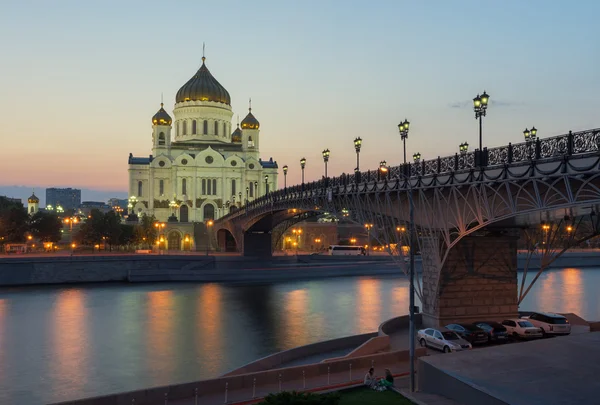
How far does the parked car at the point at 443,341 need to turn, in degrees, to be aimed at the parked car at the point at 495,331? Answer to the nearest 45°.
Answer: approximately 90° to its left

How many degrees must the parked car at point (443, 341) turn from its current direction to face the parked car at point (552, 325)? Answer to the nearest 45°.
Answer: approximately 90° to its left

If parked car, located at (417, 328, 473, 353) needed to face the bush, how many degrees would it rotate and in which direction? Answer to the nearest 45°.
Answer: approximately 45° to its right

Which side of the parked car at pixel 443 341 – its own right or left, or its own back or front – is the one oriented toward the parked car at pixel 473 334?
left

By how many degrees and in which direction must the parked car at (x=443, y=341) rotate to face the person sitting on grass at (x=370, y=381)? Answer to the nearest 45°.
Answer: approximately 45° to its right
